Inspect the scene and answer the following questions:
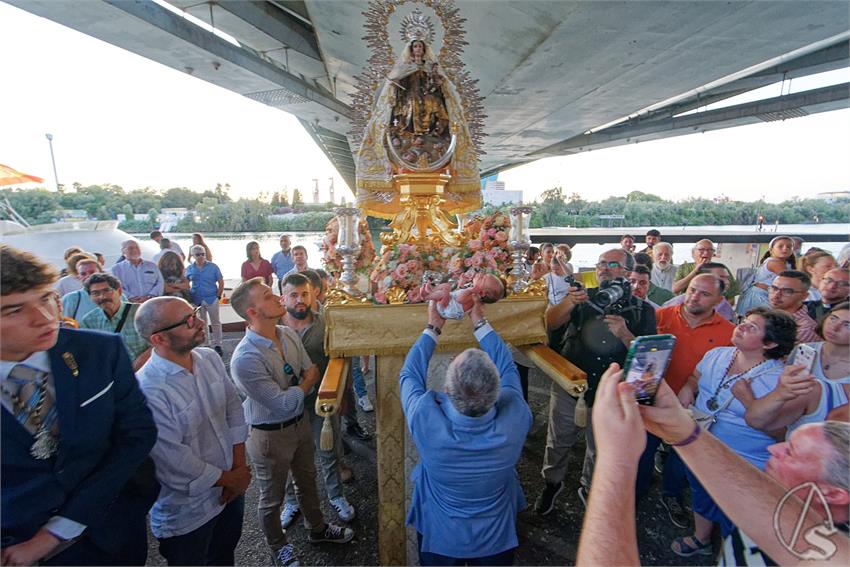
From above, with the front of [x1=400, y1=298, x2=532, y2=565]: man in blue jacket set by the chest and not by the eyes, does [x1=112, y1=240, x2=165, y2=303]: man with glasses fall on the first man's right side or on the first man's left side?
on the first man's left side

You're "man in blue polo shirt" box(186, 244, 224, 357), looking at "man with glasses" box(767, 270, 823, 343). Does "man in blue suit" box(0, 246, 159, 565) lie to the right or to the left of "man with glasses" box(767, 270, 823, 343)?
right

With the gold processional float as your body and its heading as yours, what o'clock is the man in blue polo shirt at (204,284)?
The man in blue polo shirt is roughly at 4 o'clock from the gold processional float.

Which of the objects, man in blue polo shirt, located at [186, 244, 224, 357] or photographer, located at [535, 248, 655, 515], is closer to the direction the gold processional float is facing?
the photographer

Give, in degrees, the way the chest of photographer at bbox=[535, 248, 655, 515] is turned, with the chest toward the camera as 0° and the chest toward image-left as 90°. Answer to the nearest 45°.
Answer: approximately 45°

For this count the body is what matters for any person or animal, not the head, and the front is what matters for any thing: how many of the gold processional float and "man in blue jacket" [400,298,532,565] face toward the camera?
1

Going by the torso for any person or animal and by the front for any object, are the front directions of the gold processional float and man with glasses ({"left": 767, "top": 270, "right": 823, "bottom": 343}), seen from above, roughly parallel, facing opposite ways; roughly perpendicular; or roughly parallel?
roughly perpendicular

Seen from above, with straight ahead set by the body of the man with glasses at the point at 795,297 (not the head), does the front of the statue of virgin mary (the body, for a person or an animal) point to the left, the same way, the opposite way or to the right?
to the left

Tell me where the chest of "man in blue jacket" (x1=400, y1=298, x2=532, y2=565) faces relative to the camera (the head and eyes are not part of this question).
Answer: away from the camera

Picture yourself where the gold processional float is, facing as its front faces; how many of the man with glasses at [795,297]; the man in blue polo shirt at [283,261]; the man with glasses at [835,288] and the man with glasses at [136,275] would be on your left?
2
